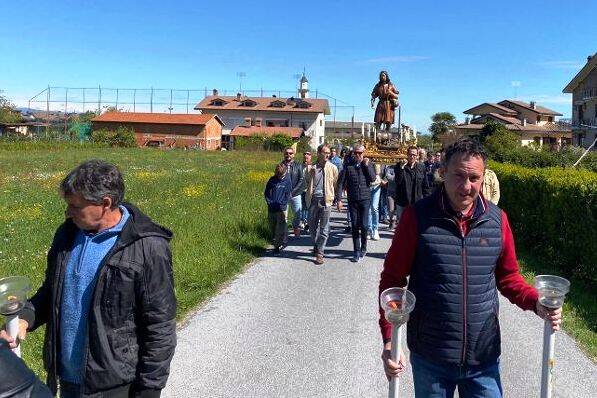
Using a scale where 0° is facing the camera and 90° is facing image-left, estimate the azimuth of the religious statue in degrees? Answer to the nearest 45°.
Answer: approximately 0°

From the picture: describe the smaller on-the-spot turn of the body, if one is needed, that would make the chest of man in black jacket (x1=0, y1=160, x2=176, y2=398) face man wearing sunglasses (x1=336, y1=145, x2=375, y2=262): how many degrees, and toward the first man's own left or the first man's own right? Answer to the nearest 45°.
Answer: approximately 180°

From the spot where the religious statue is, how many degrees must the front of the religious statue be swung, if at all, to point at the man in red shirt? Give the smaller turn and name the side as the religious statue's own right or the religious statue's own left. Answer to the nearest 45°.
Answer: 0° — it already faces them

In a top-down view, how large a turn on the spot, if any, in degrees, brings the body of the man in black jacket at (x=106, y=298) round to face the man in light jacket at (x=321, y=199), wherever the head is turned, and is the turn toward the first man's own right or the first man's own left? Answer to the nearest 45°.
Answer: approximately 180°

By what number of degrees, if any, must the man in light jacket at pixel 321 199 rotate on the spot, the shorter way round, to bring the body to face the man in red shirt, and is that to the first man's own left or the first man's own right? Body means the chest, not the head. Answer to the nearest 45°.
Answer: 0° — they already face them
